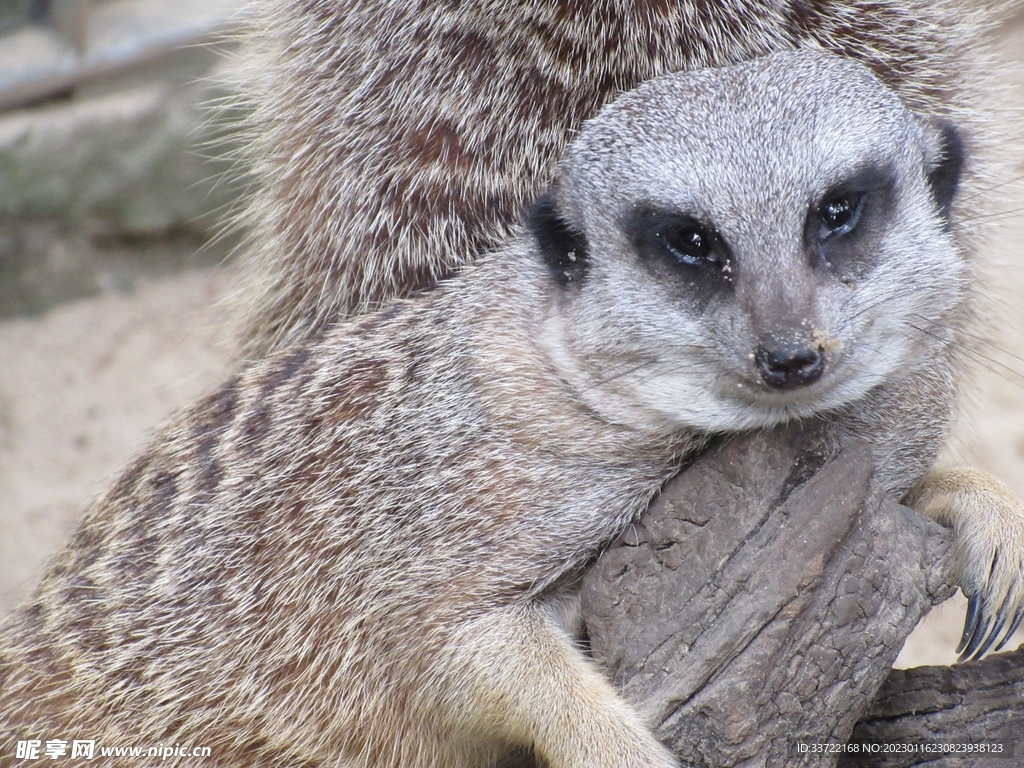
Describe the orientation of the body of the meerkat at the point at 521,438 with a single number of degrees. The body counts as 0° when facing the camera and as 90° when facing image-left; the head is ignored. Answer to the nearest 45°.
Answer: approximately 315°
